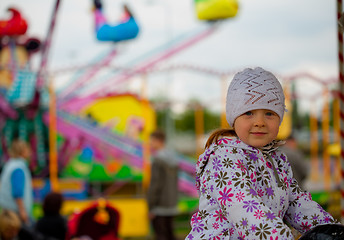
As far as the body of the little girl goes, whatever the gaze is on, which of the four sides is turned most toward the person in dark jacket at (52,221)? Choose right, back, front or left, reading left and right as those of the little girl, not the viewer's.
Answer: back

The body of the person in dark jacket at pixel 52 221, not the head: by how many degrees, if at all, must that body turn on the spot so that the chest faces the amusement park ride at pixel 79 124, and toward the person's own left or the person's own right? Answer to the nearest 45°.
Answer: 0° — they already face it

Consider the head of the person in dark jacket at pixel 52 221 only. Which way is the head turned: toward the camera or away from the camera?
away from the camera

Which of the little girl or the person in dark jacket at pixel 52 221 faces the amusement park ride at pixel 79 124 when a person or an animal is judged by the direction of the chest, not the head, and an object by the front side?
the person in dark jacket

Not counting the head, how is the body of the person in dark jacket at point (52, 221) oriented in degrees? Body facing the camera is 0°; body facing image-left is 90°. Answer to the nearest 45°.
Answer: approximately 180°

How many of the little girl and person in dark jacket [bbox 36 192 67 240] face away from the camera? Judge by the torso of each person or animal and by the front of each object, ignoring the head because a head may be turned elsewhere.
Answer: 1

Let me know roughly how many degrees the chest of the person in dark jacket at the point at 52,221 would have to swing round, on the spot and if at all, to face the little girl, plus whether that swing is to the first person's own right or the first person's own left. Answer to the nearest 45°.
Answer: approximately 180°

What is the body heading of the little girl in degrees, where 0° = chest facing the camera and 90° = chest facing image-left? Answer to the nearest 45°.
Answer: approximately 315°

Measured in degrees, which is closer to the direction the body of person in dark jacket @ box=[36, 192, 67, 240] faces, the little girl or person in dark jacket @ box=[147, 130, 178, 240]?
the person in dark jacket

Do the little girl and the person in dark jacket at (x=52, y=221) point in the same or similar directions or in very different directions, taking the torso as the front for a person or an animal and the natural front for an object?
very different directions

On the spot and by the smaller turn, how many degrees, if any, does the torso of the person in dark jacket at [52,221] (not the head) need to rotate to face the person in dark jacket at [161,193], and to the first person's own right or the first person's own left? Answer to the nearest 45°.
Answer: approximately 45° to the first person's own right
